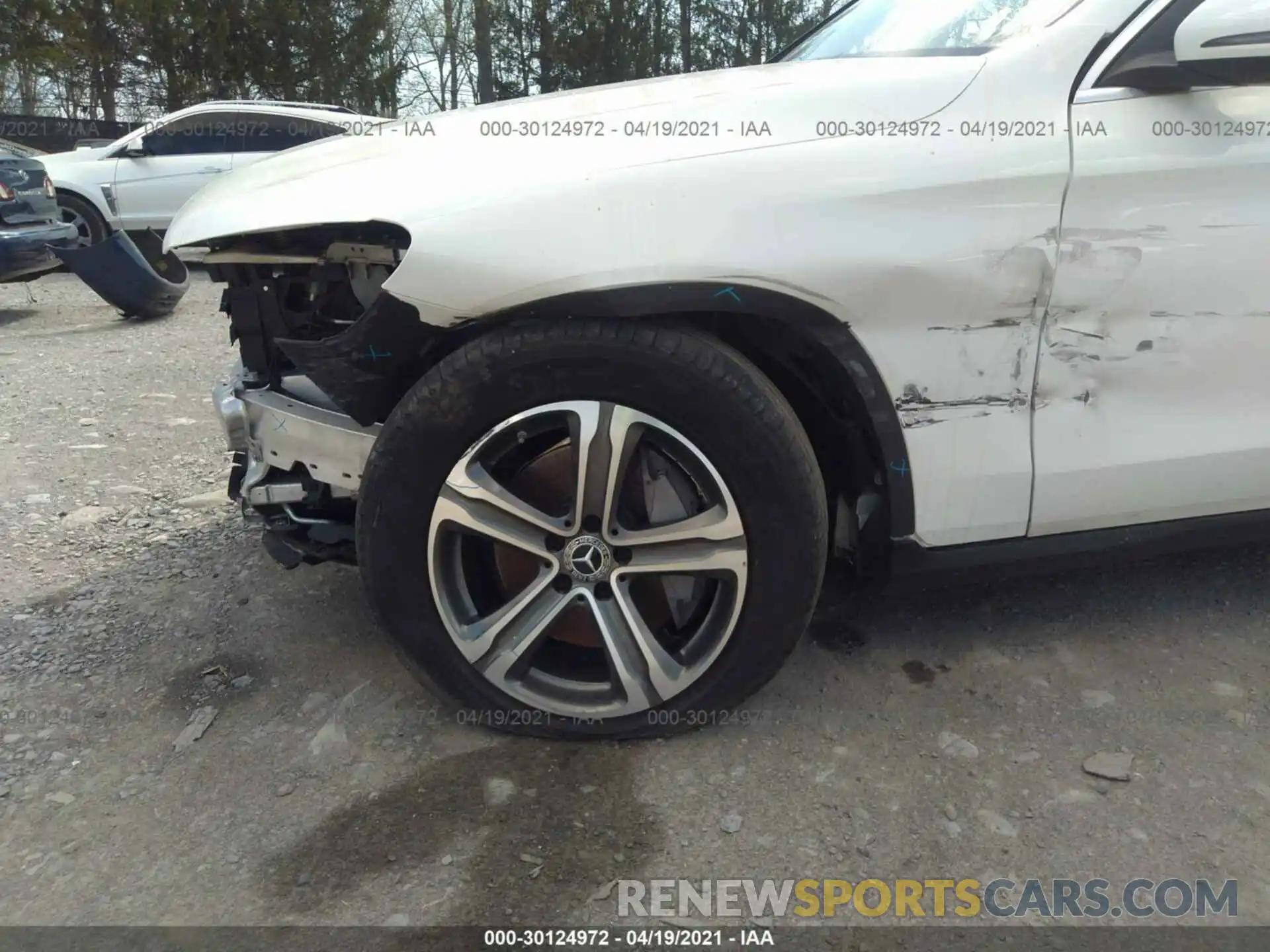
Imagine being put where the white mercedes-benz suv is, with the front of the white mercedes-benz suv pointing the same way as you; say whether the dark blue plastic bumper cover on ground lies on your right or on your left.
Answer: on your right

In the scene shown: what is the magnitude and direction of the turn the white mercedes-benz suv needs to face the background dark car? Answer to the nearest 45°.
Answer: approximately 45° to its right

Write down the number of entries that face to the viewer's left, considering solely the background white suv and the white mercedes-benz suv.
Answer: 2

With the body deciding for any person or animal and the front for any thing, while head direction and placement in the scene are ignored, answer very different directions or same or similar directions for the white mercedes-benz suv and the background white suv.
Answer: same or similar directions

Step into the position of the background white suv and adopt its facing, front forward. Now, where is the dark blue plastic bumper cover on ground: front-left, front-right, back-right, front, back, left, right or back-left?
left

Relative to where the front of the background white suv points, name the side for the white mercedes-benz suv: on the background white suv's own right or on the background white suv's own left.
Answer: on the background white suv's own left

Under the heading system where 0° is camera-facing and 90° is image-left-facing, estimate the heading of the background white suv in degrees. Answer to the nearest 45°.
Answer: approximately 90°

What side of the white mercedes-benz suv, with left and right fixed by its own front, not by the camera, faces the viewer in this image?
left

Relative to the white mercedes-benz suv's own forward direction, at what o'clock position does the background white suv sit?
The background white suv is roughly at 2 o'clock from the white mercedes-benz suv.
